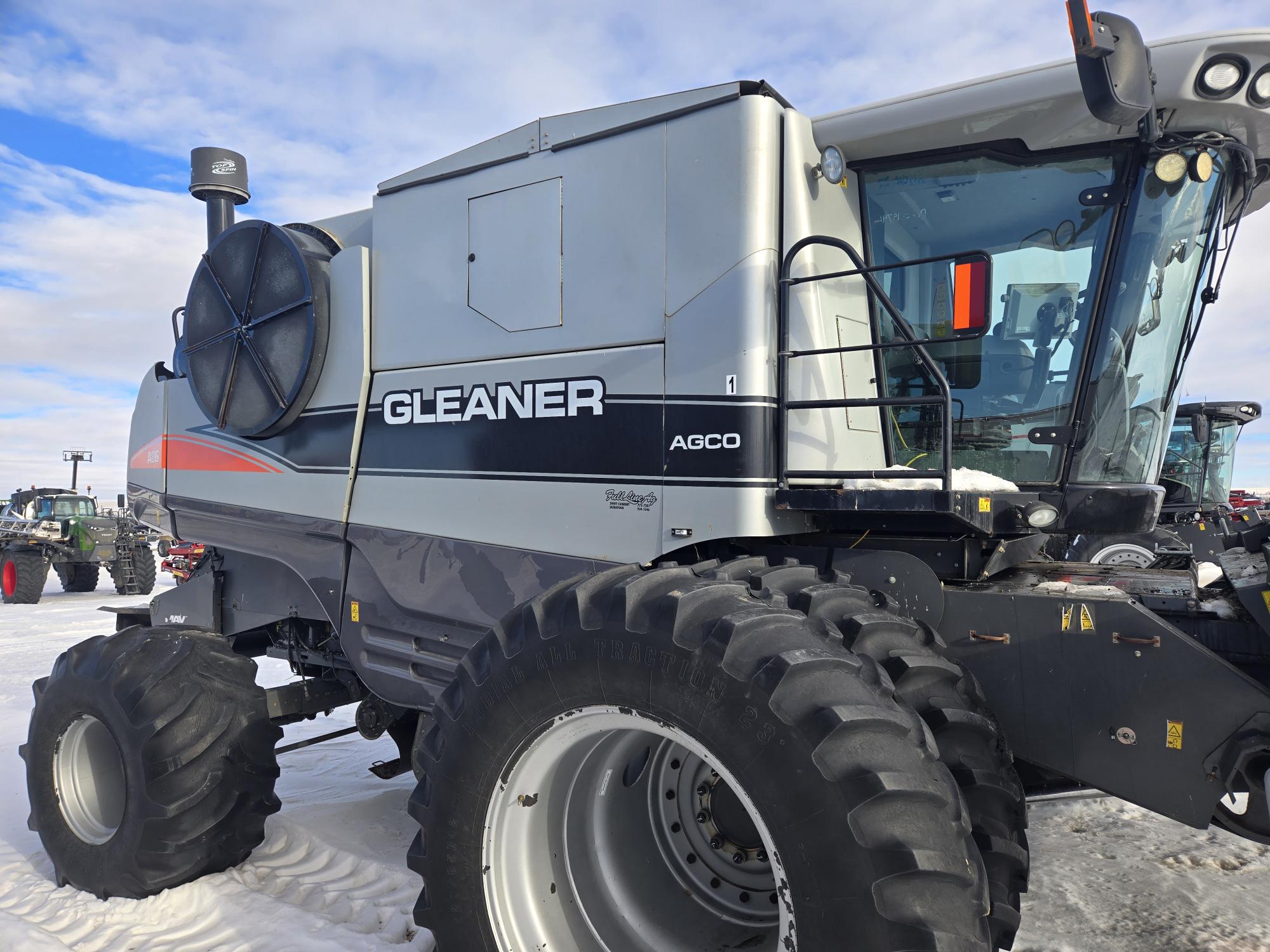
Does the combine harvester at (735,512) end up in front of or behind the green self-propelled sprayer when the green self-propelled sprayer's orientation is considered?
in front

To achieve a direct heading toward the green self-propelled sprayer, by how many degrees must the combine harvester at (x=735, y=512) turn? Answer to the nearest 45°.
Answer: approximately 180°

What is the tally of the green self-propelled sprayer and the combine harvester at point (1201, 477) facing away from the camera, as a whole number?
0

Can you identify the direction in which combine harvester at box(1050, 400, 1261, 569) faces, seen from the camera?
facing to the right of the viewer

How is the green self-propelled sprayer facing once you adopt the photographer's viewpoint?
facing the viewer and to the right of the viewer

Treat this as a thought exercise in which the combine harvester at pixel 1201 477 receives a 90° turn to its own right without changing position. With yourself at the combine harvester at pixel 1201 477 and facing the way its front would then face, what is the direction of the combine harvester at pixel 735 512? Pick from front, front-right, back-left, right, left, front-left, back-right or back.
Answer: front

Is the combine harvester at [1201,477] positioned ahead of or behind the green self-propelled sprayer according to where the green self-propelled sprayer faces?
ahead

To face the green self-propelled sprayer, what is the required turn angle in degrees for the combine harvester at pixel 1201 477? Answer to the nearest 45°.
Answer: approximately 180°
